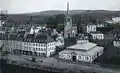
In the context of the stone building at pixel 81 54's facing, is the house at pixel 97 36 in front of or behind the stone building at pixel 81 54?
behind

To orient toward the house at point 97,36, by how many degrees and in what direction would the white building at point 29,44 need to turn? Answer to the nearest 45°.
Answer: approximately 180°

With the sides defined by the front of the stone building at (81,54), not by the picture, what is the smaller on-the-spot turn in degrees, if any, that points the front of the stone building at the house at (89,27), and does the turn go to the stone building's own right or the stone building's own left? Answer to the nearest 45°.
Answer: approximately 135° to the stone building's own right

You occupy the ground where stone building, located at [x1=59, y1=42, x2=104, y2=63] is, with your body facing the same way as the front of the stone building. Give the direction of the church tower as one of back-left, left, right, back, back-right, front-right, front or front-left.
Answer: back-right

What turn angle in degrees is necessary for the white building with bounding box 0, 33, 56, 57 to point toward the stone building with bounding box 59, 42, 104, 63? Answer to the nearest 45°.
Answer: approximately 90° to its left

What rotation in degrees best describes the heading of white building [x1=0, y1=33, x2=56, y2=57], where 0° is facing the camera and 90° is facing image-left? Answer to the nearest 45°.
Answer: approximately 45°

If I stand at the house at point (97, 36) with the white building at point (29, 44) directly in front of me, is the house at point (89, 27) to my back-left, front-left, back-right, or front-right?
back-right

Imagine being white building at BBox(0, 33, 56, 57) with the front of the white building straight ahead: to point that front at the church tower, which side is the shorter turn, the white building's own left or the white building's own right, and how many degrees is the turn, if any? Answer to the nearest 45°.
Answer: approximately 180°

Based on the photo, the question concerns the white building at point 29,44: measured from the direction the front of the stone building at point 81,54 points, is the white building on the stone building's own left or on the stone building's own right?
on the stone building's own right

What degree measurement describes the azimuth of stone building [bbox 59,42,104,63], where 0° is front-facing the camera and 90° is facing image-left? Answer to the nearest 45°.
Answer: approximately 45°
